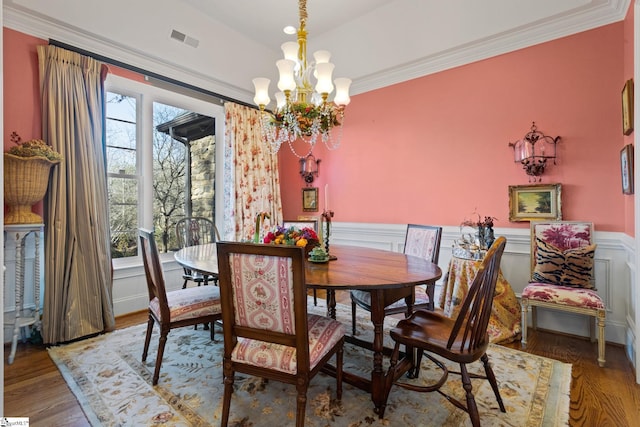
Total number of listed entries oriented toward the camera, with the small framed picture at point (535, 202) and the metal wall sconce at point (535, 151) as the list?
2

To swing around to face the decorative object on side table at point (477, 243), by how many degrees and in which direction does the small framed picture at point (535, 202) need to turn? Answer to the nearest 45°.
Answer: approximately 45° to its right

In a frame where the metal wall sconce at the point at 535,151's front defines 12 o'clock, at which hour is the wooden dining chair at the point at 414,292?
The wooden dining chair is roughly at 1 o'clock from the metal wall sconce.

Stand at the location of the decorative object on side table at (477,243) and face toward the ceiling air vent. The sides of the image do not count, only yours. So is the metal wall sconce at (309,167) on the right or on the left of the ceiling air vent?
right

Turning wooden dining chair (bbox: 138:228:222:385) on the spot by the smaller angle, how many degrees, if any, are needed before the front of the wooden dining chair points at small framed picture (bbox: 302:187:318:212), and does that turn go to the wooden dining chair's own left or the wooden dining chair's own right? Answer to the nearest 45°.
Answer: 0° — it already faces it

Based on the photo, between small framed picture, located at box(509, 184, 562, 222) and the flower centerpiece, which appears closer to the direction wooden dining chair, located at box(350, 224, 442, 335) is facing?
the flower centerpiece

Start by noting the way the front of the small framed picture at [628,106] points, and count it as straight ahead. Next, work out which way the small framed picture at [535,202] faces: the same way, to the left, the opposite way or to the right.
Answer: to the left

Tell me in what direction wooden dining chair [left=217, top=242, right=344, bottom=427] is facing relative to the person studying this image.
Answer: facing away from the viewer and to the right of the viewer

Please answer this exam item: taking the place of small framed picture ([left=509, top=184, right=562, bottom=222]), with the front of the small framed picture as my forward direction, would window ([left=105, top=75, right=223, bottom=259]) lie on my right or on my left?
on my right

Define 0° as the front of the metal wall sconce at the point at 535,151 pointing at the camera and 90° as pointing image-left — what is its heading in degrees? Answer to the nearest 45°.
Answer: approximately 0°

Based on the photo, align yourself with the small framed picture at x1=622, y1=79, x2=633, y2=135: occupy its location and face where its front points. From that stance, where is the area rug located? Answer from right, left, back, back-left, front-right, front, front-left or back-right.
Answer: front-left
